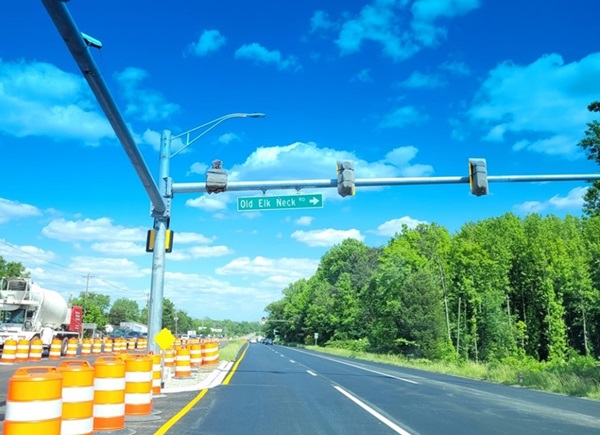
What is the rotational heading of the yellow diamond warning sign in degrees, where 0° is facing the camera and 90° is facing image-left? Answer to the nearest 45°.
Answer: approximately 0°

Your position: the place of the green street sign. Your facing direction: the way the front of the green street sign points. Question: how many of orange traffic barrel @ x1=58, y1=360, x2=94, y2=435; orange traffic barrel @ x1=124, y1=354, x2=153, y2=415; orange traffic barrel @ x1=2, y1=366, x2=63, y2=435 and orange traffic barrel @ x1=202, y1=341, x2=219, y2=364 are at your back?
1

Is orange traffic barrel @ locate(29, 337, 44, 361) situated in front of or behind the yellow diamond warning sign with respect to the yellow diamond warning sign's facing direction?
behind

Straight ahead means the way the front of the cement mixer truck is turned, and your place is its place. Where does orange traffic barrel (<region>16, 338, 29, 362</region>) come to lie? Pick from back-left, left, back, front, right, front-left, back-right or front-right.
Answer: front-left

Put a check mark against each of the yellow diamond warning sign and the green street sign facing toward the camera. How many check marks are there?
2

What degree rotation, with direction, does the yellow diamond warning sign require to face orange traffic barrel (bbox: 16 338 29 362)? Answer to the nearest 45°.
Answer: approximately 135° to its right

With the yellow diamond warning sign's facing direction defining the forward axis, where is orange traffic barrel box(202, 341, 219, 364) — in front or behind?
behind

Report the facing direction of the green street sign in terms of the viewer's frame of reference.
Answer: facing the viewer

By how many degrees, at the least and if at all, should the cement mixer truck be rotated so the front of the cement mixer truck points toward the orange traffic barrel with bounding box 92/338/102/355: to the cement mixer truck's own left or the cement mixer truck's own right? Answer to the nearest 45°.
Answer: approximately 180°

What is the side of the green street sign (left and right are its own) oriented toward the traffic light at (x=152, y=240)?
right
